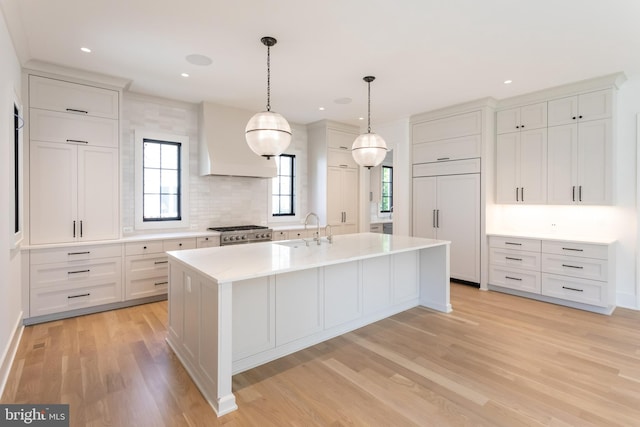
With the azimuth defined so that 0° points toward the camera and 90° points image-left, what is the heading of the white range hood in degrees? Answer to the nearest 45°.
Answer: approximately 315°

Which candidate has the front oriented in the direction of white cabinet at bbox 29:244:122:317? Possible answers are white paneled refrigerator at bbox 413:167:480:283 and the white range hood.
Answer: white paneled refrigerator at bbox 413:167:480:283

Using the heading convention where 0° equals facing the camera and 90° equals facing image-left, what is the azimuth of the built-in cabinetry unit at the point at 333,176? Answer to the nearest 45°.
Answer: approximately 315°

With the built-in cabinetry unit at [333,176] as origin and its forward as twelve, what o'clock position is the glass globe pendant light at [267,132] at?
The glass globe pendant light is roughly at 2 o'clock from the built-in cabinetry unit.

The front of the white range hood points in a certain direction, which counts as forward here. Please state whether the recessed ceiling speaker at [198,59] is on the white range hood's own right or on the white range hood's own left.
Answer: on the white range hood's own right

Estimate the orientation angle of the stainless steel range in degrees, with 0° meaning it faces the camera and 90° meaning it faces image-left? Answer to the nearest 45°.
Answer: approximately 315°

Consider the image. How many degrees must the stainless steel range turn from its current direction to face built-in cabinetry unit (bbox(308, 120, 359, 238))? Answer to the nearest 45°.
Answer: approximately 90° to its left

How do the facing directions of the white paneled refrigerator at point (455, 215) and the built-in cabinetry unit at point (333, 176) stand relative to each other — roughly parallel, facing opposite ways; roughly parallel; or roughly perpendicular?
roughly perpendicular

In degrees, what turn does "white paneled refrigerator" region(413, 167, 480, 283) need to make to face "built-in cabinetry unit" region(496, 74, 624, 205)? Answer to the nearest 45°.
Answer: approximately 135° to its left

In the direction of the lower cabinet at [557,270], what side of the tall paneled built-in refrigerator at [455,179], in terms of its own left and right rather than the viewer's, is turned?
left
